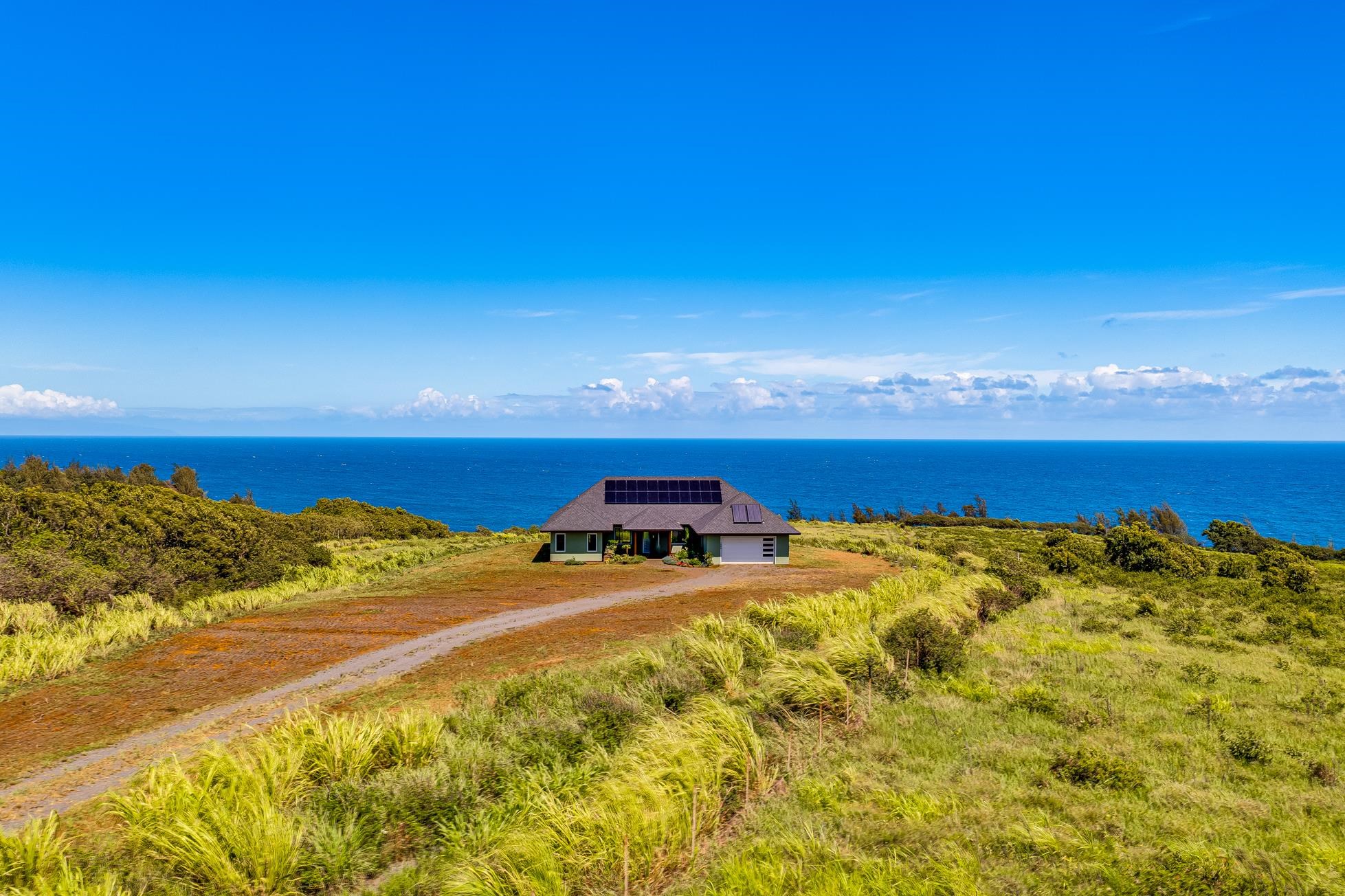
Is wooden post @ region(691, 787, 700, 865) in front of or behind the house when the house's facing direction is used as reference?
in front

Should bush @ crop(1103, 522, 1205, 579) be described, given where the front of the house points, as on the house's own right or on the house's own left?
on the house's own left

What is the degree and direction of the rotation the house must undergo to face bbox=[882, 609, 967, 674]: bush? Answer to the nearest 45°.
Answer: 0° — it already faces it

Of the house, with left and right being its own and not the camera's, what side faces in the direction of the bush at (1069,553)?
left

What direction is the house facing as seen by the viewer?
toward the camera

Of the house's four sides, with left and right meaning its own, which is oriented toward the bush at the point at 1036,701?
front

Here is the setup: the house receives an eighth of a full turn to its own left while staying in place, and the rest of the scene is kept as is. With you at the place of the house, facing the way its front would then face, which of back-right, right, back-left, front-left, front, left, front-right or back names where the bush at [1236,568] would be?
front-left

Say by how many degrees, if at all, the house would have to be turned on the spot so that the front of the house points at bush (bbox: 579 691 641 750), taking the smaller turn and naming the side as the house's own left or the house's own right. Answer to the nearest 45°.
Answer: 0° — it already faces it

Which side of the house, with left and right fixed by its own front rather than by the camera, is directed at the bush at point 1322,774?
front

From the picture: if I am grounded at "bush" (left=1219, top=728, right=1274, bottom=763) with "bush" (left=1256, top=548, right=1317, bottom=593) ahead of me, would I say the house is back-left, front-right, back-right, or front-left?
front-left

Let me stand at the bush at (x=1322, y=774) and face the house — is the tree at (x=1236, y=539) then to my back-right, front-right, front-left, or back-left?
front-right

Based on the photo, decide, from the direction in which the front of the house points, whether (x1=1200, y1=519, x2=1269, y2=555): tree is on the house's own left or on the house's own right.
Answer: on the house's own left
